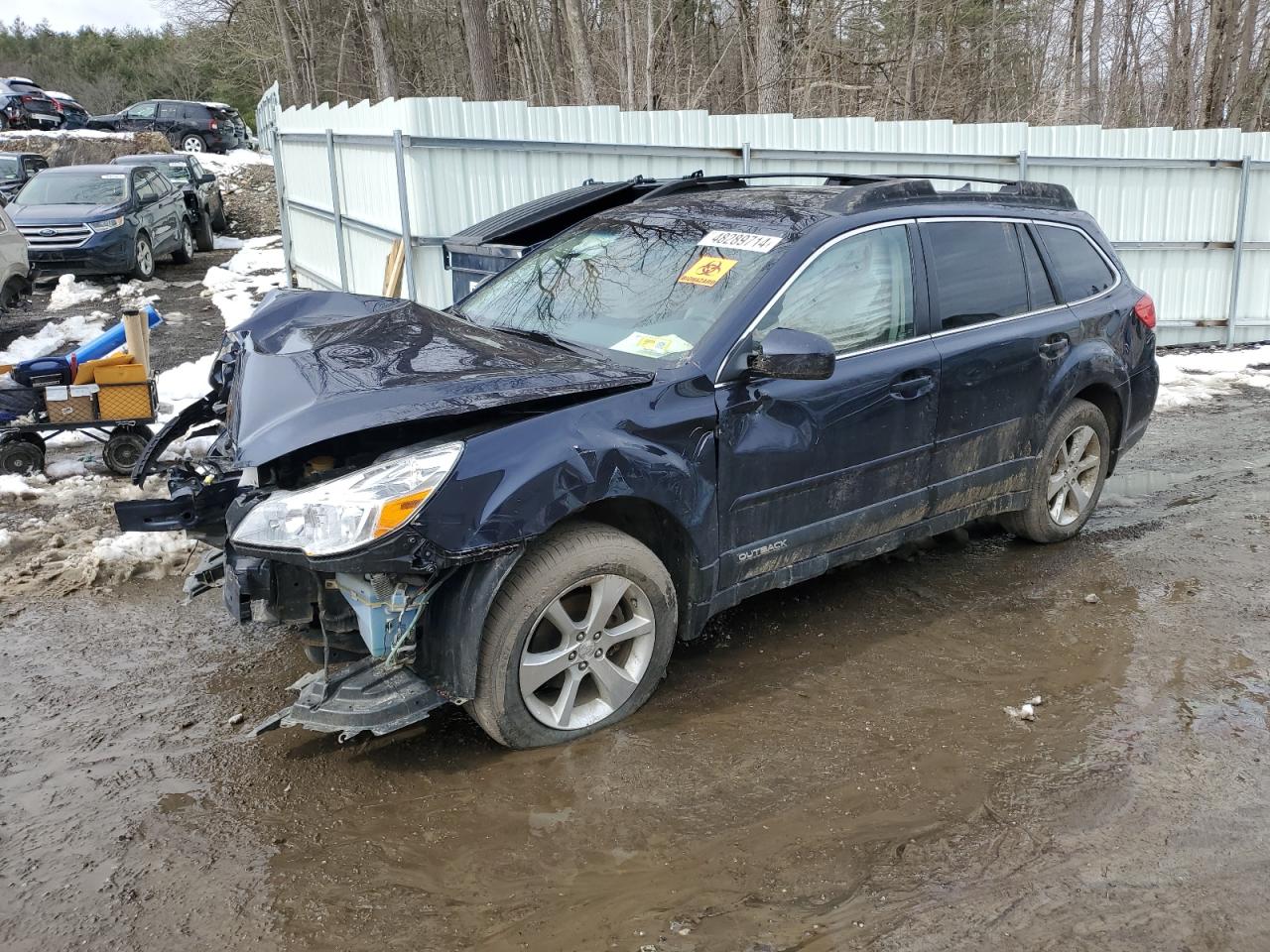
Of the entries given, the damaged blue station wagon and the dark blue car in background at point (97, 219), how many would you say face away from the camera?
0

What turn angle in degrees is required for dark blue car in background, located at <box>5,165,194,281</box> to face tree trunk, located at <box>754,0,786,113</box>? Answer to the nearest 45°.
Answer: approximately 135° to its left

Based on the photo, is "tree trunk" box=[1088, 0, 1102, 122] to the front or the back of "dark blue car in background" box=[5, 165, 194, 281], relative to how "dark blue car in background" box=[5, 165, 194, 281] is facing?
to the back

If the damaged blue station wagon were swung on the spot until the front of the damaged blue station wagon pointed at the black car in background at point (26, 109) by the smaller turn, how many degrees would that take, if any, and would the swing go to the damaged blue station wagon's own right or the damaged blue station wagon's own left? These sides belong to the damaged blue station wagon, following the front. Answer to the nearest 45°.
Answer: approximately 90° to the damaged blue station wagon's own right

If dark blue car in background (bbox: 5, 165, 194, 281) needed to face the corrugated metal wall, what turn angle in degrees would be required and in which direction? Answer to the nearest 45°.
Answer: approximately 90° to its left

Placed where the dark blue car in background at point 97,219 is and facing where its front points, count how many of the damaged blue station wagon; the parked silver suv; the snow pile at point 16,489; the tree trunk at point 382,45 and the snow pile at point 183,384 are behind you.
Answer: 1

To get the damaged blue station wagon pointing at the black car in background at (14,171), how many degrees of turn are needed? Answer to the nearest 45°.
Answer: approximately 90° to its right

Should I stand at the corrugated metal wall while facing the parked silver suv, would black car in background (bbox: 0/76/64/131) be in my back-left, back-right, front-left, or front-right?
front-right

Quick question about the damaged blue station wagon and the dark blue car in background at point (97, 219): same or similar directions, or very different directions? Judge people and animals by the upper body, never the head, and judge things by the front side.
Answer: same or similar directions

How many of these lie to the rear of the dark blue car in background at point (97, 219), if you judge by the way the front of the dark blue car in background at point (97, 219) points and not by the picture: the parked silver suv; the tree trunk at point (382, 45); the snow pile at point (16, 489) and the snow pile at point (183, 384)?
1

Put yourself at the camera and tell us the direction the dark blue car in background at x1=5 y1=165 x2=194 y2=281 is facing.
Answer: facing the viewer and to the left of the viewer

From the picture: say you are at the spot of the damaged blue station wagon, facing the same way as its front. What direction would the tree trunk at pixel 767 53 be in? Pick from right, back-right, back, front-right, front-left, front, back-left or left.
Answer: back-right

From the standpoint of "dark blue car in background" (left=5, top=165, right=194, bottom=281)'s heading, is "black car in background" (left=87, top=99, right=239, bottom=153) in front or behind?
behind

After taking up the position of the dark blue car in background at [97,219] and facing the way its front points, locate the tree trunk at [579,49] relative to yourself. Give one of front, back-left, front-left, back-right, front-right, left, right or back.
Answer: back-left
